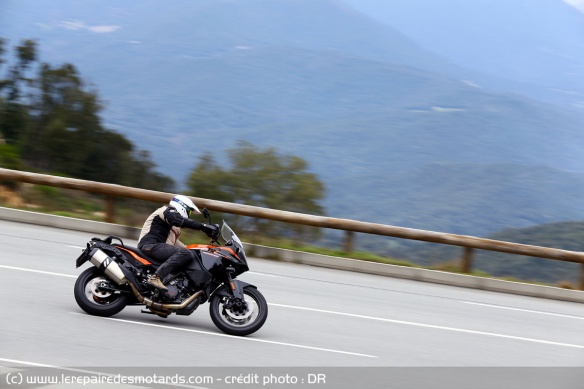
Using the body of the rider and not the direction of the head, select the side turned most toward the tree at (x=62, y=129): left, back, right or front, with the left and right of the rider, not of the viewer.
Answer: left

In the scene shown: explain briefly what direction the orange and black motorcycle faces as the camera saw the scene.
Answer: facing to the right of the viewer

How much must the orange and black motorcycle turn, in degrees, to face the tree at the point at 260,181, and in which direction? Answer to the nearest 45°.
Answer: approximately 90° to its left

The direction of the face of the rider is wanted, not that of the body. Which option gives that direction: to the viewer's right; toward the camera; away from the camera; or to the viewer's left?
to the viewer's right

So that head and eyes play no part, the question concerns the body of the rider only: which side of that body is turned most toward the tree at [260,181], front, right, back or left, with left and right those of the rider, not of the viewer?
left

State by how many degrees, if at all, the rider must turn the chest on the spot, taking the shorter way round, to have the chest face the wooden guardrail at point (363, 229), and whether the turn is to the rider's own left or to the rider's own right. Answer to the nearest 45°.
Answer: approximately 45° to the rider's own left

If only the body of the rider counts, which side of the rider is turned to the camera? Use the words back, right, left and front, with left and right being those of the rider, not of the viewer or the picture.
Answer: right

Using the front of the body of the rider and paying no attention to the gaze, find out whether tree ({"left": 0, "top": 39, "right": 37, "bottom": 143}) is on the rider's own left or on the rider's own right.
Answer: on the rider's own left

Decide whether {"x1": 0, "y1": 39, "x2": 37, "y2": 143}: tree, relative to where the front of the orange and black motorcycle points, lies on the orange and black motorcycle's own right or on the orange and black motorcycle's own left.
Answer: on the orange and black motorcycle's own left

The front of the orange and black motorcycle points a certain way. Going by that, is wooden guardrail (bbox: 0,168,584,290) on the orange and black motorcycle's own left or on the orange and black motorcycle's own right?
on the orange and black motorcycle's own left
